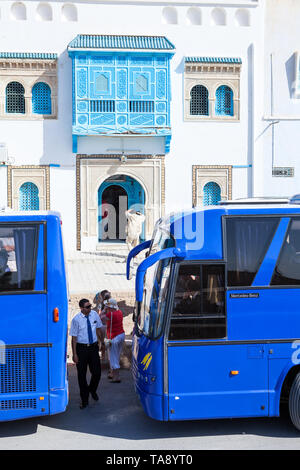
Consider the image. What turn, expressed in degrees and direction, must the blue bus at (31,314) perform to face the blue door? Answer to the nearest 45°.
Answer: approximately 90° to its right

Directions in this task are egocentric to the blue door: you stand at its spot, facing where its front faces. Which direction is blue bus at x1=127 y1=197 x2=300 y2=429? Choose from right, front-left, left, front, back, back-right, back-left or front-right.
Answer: front

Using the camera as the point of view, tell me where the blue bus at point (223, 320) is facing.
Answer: facing to the left of the viewer

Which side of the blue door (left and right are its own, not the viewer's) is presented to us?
front

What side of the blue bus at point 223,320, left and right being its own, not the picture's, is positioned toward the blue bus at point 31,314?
front

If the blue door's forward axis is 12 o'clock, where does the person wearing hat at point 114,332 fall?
The person wearing hat is roughly at 12 o'clock from the blue door.

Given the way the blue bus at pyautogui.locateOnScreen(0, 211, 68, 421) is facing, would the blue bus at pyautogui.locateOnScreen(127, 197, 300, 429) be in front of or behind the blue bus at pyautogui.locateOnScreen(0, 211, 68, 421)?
behind

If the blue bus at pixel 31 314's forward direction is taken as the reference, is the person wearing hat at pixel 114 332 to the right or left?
on its right

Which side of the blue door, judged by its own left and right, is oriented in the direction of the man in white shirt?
front

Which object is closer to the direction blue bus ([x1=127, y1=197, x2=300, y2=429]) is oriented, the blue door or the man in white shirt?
the man in white shirt
